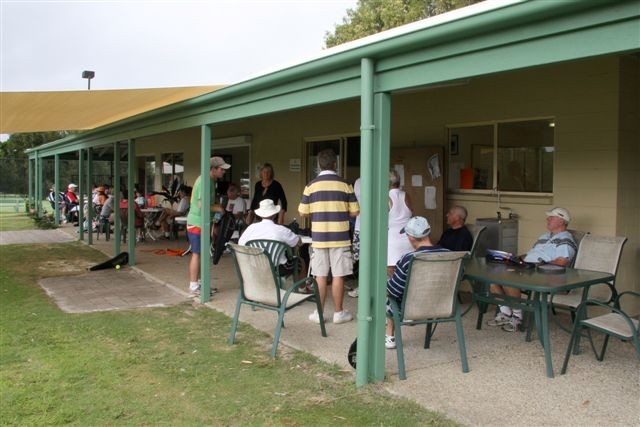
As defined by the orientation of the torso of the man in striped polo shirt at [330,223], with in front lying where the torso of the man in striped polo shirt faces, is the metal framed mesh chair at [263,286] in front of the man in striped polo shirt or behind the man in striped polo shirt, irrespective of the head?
behind

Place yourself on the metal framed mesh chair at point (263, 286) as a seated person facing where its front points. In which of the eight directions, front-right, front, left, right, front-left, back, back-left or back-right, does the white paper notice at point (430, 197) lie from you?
front

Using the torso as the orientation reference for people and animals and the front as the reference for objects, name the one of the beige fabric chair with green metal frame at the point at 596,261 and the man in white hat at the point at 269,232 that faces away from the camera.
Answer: the man in white hat

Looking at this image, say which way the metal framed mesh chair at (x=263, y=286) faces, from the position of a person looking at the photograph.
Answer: facing away from the viewer and to the right of the viewer

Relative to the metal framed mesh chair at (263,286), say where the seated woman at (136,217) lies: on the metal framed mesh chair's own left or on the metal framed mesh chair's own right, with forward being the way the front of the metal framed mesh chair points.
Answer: on the metal framed mesh chair's own left

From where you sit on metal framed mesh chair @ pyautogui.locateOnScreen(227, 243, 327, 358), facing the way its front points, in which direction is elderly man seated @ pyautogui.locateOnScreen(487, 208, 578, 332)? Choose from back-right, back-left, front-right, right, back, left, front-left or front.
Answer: front-right

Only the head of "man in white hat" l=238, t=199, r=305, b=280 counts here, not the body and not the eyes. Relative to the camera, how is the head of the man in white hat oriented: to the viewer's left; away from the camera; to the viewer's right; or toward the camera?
away from the camera

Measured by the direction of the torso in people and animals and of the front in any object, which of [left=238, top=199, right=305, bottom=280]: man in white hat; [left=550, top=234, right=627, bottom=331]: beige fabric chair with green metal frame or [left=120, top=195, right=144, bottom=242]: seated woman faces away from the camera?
the man in white hat

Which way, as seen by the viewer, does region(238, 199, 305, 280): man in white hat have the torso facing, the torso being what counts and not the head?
away from the camera

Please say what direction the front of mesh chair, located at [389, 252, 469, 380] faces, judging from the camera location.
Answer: facing away from the viewer and to the left of the viewer

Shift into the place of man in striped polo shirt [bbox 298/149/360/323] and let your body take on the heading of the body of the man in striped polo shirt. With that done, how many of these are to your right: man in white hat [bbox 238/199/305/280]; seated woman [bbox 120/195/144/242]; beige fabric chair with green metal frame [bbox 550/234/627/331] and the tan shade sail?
1

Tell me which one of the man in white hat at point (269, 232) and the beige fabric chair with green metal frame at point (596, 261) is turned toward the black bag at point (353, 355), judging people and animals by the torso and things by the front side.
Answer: the beige fabric chair with green metal frame

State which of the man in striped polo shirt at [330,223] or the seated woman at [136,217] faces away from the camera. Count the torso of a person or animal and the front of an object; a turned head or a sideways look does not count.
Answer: the man in striped polo shirt

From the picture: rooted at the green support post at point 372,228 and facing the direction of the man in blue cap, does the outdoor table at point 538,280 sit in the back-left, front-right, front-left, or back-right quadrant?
front-right

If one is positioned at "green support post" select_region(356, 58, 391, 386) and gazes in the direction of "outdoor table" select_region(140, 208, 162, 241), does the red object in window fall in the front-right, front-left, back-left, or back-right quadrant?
front-right

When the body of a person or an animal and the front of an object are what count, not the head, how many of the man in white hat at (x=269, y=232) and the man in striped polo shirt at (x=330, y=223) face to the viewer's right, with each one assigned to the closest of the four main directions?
0

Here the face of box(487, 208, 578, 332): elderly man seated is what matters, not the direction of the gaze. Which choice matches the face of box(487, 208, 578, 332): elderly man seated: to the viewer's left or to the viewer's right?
to the viewer's left

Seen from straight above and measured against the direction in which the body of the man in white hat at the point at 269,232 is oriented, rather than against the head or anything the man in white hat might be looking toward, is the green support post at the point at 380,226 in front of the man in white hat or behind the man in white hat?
behind
